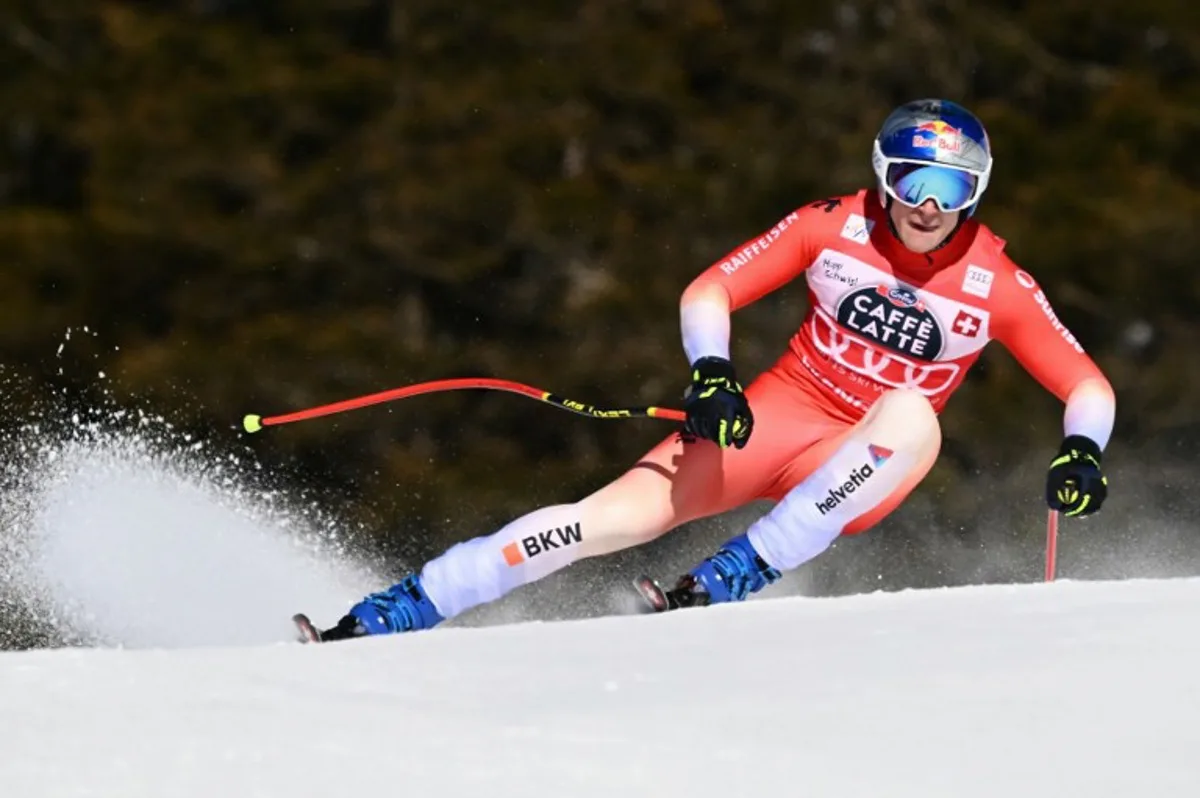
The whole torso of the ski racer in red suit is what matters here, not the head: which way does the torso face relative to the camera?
toward the camera
